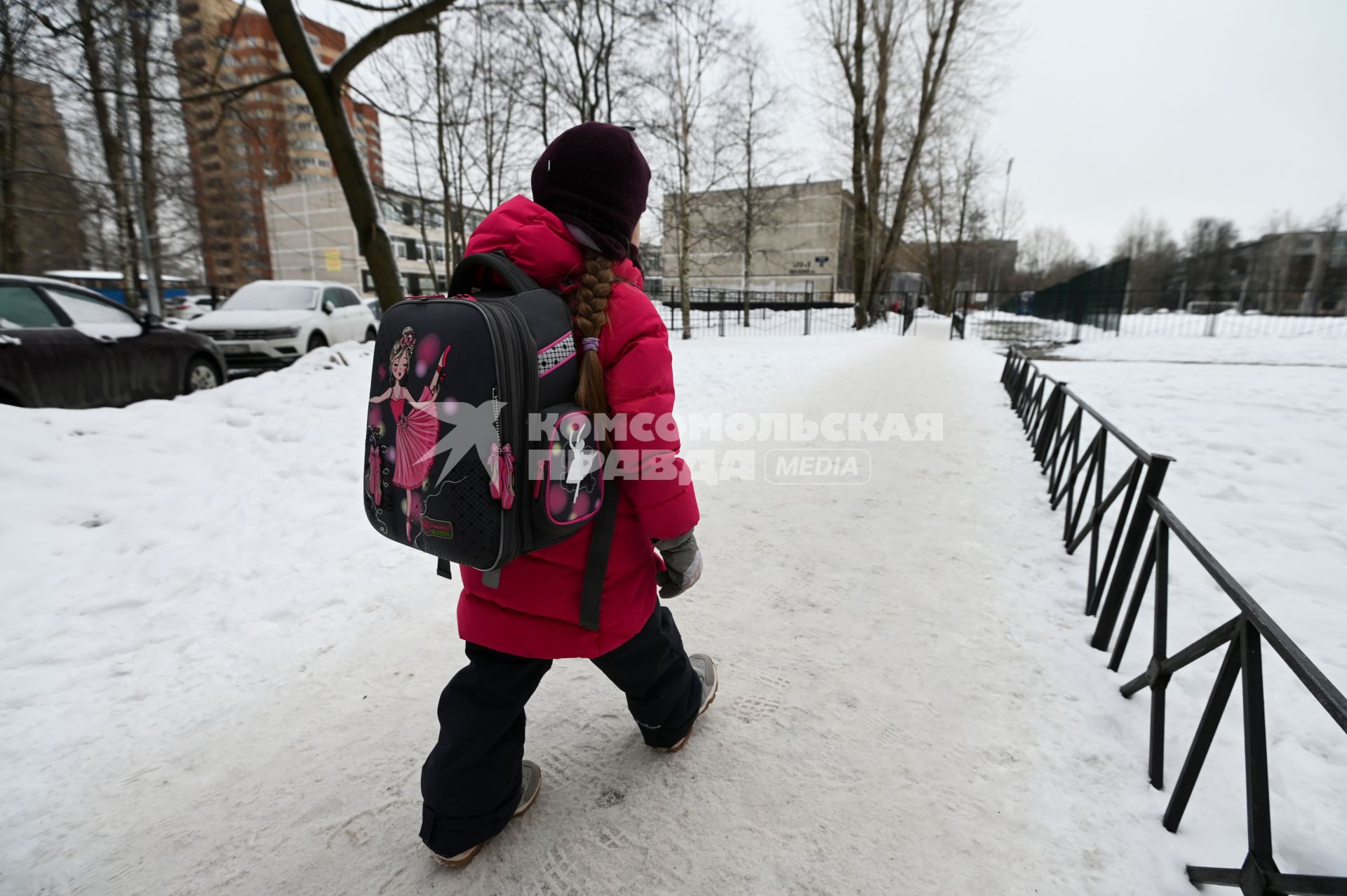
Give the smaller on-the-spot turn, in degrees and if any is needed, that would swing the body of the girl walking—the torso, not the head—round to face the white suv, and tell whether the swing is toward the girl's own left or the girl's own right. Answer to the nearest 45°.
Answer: approximately 90° to the girl's own left

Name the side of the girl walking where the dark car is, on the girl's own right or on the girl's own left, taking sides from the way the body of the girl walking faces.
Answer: on the girl's own left

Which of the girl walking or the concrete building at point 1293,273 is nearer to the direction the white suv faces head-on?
the girl walking

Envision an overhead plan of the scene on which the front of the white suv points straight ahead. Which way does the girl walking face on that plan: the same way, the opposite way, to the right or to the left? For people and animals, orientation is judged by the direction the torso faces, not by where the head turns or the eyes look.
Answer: the opposite way

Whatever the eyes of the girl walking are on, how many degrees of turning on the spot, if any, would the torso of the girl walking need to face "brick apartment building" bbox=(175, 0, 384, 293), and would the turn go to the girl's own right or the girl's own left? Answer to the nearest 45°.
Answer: approximately 90° to the girl's own left

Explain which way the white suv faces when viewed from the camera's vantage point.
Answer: facing the viewer and to the left of the viewer

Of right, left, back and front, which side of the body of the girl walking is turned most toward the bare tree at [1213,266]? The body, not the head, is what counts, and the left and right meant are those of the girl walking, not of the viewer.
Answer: front

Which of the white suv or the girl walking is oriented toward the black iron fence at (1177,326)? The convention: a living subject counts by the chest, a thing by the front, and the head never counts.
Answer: the girl walking

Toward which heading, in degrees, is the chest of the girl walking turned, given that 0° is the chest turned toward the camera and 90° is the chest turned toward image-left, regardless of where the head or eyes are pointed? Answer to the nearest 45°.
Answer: approximately 225°

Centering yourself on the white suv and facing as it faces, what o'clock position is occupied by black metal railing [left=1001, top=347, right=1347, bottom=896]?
The black metal railing is roughly at 10 o'clock from the white suv.

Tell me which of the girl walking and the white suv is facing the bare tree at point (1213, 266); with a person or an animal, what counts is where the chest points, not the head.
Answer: the girl walking

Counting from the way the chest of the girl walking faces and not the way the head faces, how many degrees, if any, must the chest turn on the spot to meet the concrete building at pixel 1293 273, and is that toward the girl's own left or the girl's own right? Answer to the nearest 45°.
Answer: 0° — they already face it

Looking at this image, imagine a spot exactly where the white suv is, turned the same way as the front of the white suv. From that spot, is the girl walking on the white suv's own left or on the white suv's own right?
on the white suv's own left

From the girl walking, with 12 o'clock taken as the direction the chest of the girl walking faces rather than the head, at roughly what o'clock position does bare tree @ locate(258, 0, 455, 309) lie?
The bare tree is roughly at 10 o'clock from the girl walking.
